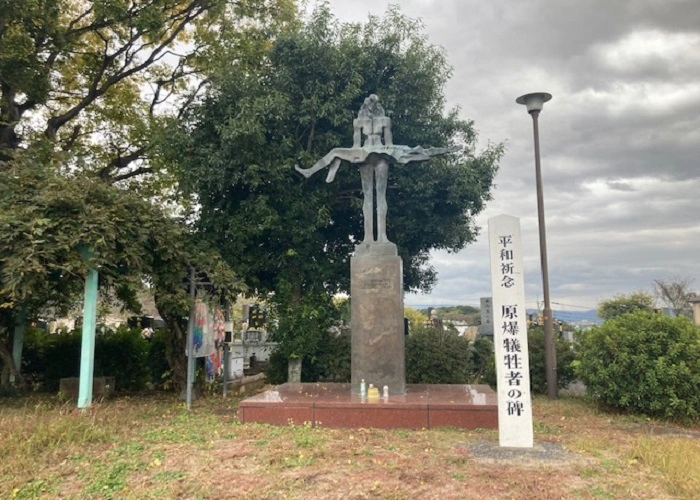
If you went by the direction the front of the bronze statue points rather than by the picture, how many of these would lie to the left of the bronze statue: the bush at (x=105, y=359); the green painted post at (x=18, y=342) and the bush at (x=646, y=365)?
1

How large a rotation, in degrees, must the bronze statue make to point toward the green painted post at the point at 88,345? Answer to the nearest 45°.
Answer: approximately 90° to its right

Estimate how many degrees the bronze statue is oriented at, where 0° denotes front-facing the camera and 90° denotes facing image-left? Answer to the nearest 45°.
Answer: approximately 0°

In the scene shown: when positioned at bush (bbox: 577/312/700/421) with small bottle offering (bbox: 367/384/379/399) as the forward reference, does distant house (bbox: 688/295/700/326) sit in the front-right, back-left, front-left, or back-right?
back-right

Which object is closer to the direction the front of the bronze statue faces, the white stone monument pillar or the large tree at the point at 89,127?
the white stone monument pillar

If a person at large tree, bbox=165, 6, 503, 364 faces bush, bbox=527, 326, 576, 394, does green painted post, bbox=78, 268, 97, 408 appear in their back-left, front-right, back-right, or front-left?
back-right

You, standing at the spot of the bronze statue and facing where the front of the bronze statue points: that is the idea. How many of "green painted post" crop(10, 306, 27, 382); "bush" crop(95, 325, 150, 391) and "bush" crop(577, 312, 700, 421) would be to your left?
1

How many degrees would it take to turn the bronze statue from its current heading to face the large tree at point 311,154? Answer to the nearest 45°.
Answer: approximately 135° to its right

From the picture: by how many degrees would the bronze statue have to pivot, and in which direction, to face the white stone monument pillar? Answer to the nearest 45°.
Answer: approximately 45° to its left

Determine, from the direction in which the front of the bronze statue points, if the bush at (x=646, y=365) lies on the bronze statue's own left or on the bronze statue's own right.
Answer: on the bronze statue's own left

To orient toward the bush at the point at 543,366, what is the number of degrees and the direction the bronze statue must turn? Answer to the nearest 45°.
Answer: approximately 135° to its left

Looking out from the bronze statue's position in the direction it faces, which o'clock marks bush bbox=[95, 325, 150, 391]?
The bush is roughly at 4 o'clock from the bronze statue.
